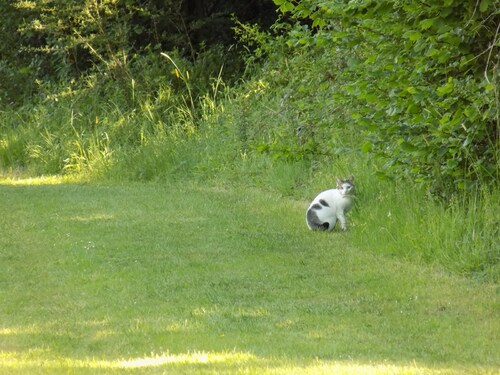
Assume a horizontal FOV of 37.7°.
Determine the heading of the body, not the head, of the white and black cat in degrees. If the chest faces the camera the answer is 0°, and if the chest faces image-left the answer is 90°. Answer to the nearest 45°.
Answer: approximately 270°
